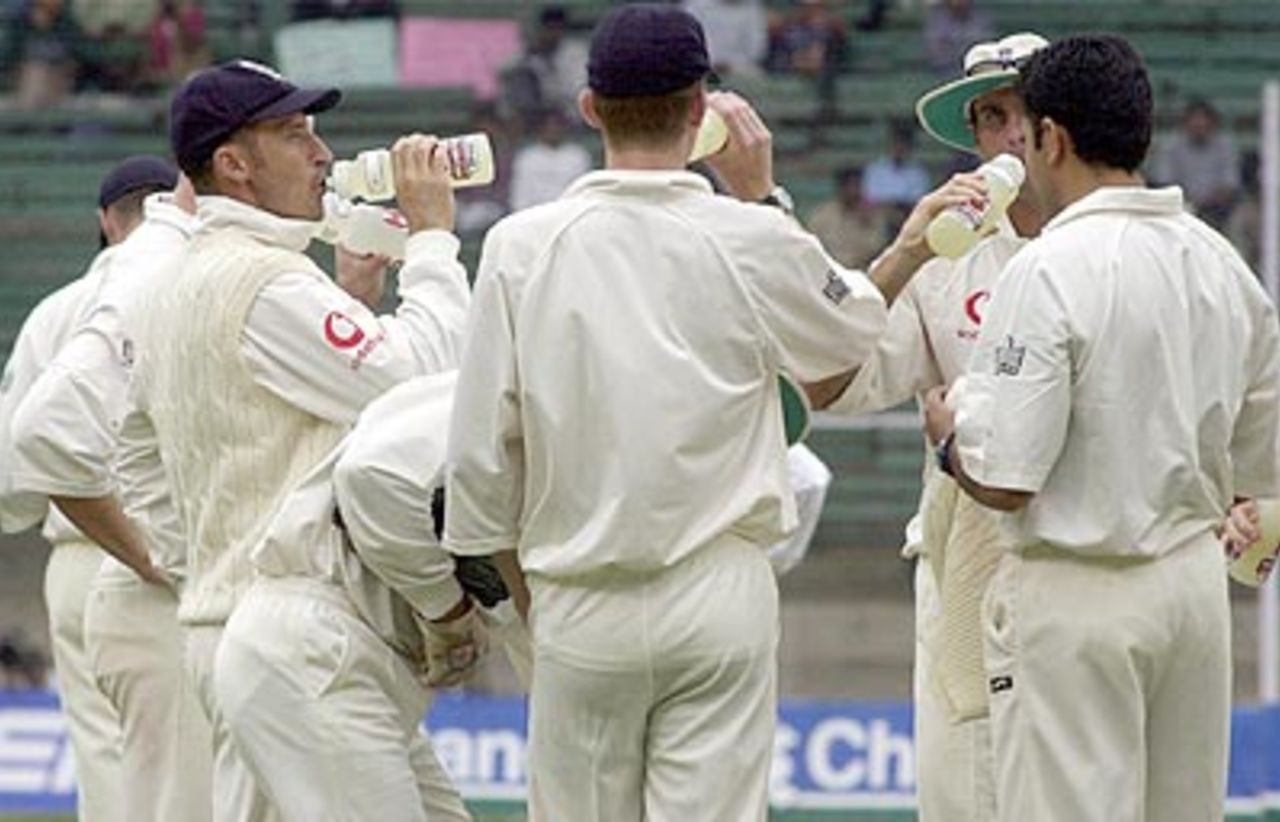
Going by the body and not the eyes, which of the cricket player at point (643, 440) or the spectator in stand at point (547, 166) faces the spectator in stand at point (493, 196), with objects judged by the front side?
the cricket player

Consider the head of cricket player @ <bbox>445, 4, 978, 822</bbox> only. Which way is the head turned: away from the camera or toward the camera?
away from the camera

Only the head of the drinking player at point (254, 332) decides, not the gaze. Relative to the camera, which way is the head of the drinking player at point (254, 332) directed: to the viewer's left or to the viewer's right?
to the viewer's right

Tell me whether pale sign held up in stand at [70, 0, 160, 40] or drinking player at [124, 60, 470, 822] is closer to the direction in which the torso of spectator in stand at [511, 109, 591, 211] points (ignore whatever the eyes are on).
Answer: the drinking player

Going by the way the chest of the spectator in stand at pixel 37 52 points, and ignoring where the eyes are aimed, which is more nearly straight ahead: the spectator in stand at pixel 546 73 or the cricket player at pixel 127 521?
the cricket player

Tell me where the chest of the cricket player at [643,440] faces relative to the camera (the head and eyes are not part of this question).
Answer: away from the camera

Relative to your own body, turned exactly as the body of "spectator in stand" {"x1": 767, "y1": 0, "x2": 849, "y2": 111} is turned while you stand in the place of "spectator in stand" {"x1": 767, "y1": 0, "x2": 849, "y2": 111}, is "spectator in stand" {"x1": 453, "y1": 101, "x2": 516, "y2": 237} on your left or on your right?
on your right

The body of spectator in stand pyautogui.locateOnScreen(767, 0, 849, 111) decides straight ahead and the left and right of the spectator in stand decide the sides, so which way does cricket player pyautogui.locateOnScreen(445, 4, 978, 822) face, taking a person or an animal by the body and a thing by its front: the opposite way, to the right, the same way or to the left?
the opposite way

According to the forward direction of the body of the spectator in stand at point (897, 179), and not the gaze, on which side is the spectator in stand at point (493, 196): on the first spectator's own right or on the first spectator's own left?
on the first spectator's own right

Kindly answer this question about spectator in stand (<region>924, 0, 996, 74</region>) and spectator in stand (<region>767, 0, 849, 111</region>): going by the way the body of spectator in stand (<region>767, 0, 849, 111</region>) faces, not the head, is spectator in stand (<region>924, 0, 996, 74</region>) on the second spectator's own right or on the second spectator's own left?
on the second spectator's own left

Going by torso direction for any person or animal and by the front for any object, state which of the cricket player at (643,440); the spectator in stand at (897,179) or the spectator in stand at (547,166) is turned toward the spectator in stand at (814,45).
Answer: the cricket player

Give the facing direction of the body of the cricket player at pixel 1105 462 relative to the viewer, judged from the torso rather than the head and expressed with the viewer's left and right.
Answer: facing away from the viewer and to the left of the viewer

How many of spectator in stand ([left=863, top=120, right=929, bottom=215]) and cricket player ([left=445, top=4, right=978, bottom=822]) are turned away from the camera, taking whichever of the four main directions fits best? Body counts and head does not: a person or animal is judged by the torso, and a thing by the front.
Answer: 1
